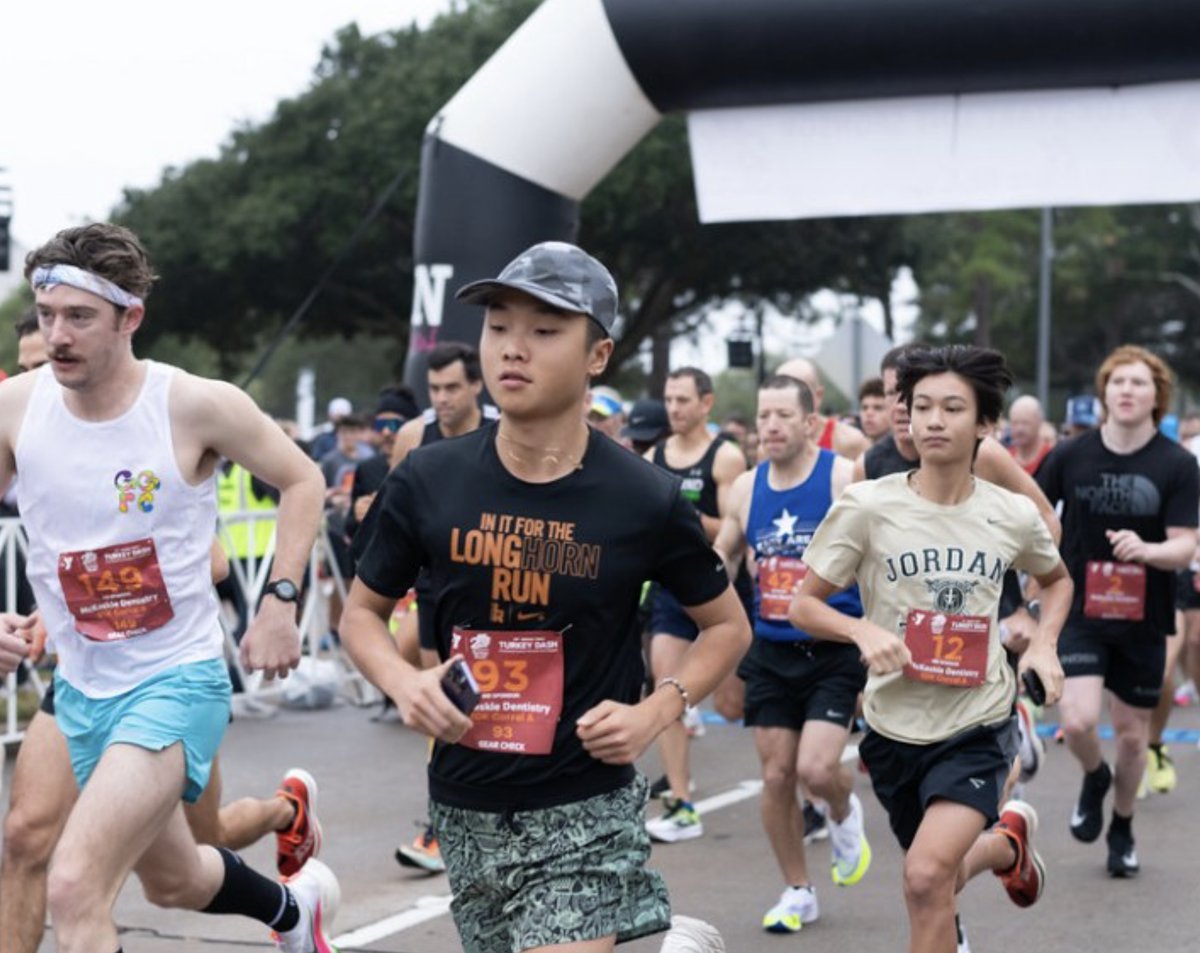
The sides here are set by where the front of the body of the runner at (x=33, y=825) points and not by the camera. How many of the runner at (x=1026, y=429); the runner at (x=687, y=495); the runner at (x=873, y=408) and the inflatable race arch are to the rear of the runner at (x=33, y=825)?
4

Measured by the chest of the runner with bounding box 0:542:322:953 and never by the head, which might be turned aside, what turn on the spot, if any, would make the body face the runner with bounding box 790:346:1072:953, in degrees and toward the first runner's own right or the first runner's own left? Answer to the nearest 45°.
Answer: approximately 135° to the first runner's own left

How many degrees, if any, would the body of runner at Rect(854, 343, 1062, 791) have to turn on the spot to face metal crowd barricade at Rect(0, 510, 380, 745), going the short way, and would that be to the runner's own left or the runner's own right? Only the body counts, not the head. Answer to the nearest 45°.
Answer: approximately 90° to the runner's own right

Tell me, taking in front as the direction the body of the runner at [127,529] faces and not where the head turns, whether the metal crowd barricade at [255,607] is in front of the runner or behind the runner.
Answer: behind

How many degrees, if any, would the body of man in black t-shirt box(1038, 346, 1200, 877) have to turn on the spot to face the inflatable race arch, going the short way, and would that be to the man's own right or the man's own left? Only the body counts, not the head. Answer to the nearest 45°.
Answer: approximately 135° to the man's own right

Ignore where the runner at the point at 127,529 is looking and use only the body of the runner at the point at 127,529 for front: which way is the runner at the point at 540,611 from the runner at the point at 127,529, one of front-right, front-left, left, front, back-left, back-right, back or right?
left

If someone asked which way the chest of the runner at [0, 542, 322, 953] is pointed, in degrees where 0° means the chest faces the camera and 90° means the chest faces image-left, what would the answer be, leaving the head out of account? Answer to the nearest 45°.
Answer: approximately 45°

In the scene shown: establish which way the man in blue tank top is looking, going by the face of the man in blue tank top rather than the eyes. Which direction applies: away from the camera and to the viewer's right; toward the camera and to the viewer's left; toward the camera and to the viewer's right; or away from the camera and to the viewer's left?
toward the camera and to the viewer's left

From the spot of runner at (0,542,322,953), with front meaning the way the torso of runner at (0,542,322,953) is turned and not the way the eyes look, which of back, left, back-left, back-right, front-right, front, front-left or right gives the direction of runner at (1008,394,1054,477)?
back

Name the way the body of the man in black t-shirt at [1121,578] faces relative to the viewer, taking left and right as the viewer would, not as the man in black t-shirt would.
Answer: facing the viewer

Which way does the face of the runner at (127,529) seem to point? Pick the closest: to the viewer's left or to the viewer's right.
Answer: to the viewer's left

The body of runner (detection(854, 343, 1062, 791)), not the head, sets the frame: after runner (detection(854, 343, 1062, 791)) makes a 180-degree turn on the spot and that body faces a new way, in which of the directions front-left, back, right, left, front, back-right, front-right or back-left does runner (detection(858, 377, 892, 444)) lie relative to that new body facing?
front-left

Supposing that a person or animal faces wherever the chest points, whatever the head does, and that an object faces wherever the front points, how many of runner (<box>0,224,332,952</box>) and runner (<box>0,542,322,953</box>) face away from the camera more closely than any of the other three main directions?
0

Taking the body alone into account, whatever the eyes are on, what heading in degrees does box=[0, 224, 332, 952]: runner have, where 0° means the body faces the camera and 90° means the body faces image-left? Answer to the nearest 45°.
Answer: approximately 45°

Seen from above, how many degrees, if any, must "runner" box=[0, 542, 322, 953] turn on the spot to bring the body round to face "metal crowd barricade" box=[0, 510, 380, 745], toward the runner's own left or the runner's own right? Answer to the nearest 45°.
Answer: approximately 135° to the runner's own right

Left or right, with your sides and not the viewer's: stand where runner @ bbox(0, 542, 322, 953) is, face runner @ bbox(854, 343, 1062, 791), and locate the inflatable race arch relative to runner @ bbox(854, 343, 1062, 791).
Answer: left

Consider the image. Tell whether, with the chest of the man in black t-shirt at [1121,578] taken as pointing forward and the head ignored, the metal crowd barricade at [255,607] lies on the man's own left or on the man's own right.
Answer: on the man's own right

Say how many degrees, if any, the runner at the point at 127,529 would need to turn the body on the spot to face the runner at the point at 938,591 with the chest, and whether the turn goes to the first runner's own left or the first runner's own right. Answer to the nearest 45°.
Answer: approximately 135° to the first runner's own left
